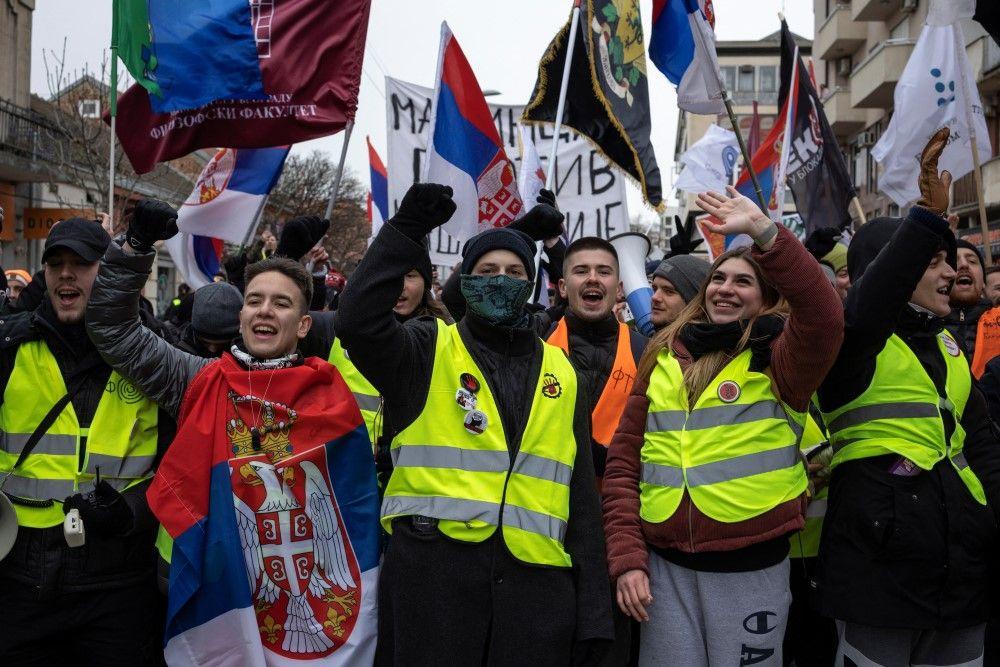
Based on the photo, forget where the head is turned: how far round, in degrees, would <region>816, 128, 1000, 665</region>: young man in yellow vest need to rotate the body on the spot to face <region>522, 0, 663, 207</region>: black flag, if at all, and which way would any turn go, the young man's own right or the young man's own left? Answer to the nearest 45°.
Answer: approximately 180°

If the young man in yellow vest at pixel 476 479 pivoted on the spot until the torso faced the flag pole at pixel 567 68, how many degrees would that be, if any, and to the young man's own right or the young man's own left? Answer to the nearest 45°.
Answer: approximately 180°

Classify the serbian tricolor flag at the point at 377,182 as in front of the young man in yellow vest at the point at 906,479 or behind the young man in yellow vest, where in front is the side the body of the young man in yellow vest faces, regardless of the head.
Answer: behind

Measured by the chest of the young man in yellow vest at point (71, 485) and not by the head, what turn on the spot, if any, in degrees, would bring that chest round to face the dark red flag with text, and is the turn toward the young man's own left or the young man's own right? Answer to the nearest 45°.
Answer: approximately 135° to the young man's own left

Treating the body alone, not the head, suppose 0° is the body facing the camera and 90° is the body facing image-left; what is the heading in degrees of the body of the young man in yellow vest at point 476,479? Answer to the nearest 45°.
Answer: approximately 0°

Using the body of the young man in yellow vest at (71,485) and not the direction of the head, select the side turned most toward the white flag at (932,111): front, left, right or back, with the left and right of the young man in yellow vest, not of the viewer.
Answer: left

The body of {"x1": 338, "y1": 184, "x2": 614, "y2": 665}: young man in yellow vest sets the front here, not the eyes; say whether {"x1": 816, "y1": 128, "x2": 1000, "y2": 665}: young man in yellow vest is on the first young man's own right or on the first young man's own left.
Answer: on the first young man's own left

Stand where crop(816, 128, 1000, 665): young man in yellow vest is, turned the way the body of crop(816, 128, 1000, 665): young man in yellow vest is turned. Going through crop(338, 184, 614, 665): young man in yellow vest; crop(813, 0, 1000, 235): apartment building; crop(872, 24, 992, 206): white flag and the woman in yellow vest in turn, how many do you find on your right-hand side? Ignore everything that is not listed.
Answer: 2

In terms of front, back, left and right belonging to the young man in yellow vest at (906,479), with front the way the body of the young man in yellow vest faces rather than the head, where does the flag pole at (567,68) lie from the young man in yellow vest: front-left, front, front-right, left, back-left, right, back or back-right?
back

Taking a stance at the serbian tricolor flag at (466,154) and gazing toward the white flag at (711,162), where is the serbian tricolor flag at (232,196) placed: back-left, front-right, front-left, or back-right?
back-left

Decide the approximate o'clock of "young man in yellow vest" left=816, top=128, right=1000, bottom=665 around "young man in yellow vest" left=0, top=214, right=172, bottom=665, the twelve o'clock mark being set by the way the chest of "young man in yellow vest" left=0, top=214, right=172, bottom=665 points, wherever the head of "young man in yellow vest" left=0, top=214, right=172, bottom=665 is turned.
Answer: "young man in yellow vest" left=816, top=128, right=1000, bottom=665 is roughly at 10 o'clock from "young man in yellow vest" left=0, top=214, right=172, bottom=665.

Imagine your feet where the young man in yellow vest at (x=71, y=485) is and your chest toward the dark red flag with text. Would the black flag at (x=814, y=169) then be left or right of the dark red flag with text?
right
